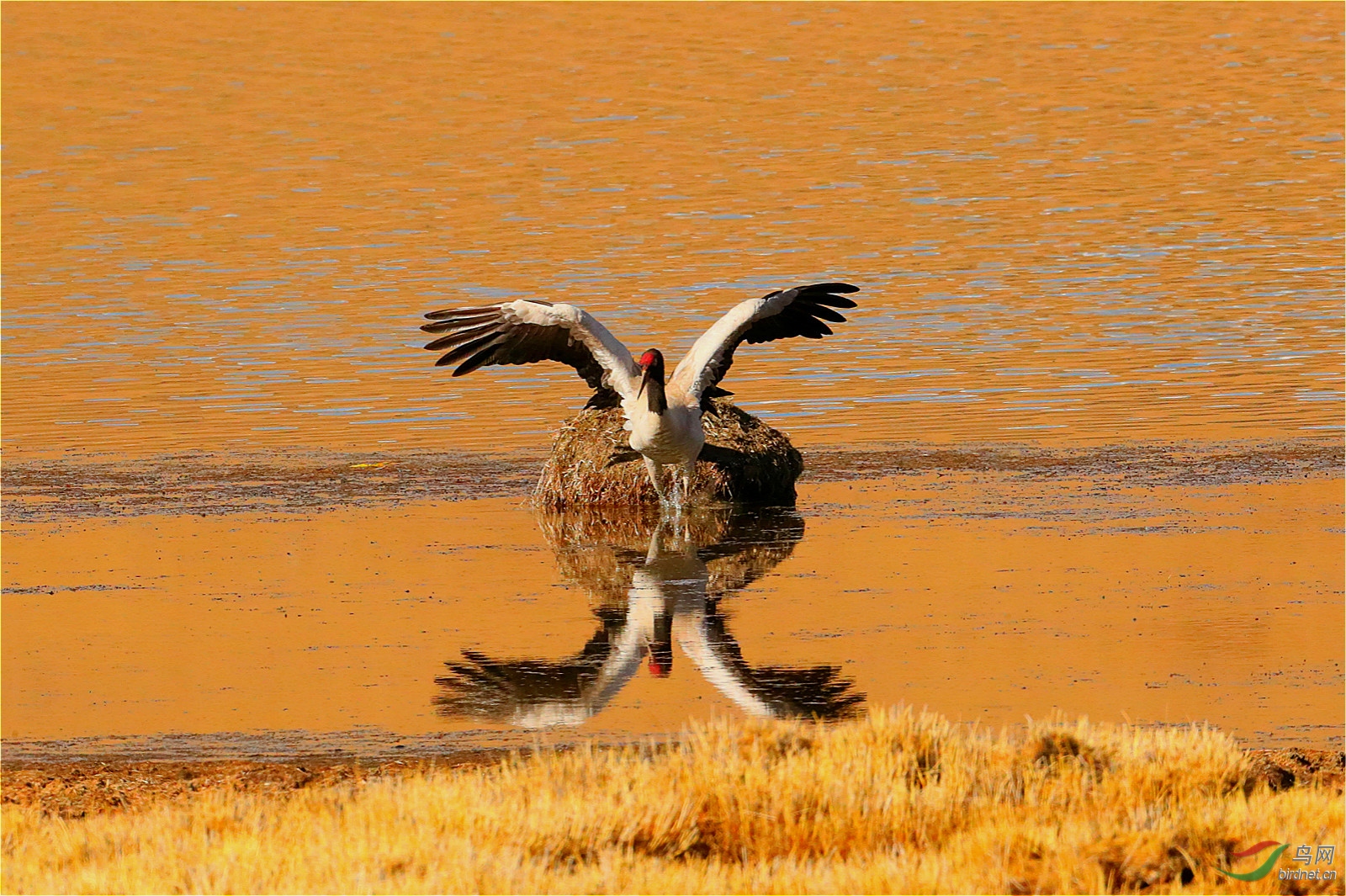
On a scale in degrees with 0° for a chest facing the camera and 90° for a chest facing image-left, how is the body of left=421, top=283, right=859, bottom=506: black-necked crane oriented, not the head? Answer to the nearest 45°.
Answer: approximately 0°
